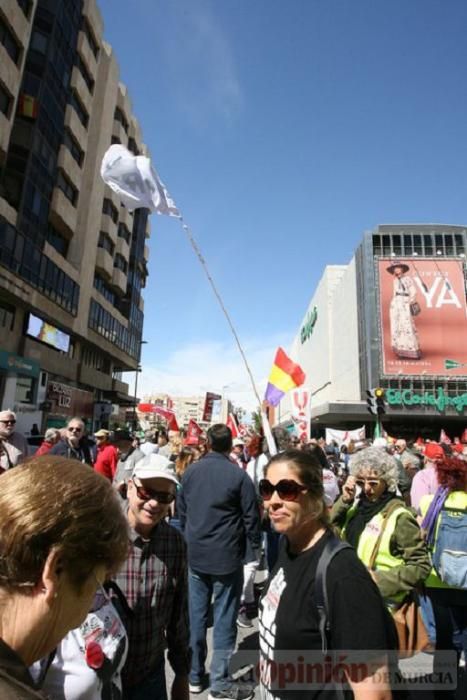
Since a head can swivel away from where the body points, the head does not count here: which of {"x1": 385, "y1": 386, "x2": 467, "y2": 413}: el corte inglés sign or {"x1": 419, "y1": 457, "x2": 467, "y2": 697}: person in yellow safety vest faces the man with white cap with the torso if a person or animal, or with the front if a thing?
the el corte inglés sign

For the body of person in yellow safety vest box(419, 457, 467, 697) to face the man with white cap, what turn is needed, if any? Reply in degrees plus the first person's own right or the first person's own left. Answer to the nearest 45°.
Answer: approximately 135° to the first person's own left

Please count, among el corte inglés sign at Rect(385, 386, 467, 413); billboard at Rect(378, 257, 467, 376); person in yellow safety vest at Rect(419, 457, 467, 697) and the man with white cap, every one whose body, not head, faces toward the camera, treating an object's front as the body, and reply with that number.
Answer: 3

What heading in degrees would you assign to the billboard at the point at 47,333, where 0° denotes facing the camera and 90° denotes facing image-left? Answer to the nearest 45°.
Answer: approximately 315°

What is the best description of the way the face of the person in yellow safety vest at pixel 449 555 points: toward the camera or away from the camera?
away from the camera

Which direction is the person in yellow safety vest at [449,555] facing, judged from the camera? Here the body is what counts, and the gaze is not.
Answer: away from the camera

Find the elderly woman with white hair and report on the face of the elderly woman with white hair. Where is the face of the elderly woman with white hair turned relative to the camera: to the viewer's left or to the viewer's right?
to the viewer's left

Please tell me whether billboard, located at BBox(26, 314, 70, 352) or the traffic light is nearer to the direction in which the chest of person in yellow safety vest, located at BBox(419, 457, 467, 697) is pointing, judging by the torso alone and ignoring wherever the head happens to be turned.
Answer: the traffic light

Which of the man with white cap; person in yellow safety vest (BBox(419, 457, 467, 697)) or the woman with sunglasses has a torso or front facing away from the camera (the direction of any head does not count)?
the person in yellow safety vest
